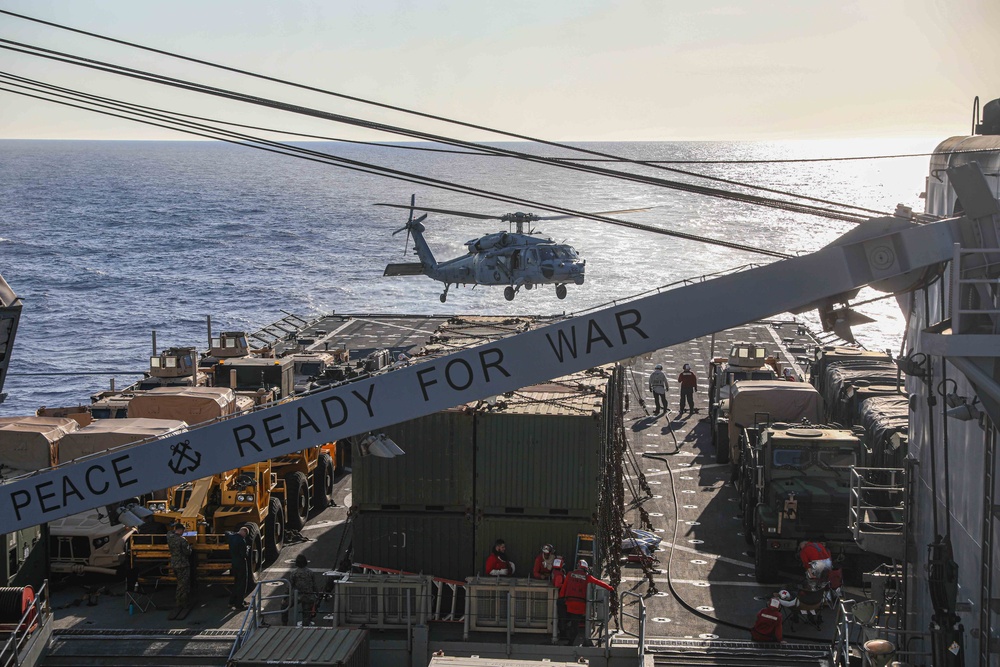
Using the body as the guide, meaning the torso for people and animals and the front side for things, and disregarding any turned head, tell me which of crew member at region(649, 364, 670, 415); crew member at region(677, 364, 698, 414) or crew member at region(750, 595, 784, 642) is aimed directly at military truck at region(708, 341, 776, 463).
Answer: crew member at region(750, 595, 784, 642)

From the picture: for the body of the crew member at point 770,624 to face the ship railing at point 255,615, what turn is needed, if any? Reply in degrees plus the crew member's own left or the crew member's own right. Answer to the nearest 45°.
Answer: approximately 90° to the crew member's own left

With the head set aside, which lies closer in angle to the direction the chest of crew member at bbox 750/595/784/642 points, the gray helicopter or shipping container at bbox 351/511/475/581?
the gray helicopter

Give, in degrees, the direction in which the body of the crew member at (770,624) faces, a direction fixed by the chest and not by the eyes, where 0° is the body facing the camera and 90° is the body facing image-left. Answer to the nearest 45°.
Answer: approximately 180°

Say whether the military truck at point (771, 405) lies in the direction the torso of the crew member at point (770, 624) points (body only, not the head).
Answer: yes

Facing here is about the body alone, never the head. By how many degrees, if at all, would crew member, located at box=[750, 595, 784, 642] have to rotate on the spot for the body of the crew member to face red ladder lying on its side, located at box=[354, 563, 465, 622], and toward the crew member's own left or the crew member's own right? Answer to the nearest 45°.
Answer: approximately 90° to the crew member's own left

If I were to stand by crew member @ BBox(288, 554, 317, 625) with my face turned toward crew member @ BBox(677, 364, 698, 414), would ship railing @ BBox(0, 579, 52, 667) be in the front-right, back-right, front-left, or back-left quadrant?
back-left
